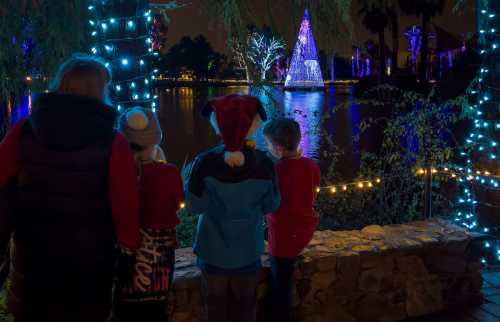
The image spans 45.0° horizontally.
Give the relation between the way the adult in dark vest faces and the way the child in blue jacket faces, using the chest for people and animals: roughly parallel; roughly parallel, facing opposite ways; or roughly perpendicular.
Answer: roughly parallel

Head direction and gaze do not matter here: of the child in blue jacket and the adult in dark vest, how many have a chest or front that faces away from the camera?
2

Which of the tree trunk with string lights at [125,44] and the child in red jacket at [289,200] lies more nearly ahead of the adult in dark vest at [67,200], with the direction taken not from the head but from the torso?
the tree trunk with string lights

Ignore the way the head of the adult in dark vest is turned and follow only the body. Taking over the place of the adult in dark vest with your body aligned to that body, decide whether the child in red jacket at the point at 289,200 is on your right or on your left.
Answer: on your right

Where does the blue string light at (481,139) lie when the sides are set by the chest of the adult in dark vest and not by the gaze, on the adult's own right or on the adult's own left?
on the adult's own right

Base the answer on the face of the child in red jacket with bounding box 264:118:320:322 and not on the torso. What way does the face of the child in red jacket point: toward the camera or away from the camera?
away from the camera

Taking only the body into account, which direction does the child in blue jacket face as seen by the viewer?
away from the camera

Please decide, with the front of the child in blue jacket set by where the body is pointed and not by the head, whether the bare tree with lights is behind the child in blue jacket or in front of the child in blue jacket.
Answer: in front

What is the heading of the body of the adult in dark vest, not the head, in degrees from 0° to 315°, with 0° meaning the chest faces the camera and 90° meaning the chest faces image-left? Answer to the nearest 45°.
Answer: approximately 180°

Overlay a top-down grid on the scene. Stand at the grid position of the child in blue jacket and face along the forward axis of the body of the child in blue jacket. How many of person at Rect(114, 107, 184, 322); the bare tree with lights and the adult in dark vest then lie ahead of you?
1

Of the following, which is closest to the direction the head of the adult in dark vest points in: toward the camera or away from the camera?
away from the camera

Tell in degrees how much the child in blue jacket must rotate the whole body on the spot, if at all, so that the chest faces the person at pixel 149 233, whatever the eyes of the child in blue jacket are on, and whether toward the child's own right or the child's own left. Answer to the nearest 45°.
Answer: approximately 135° to the child's own left
